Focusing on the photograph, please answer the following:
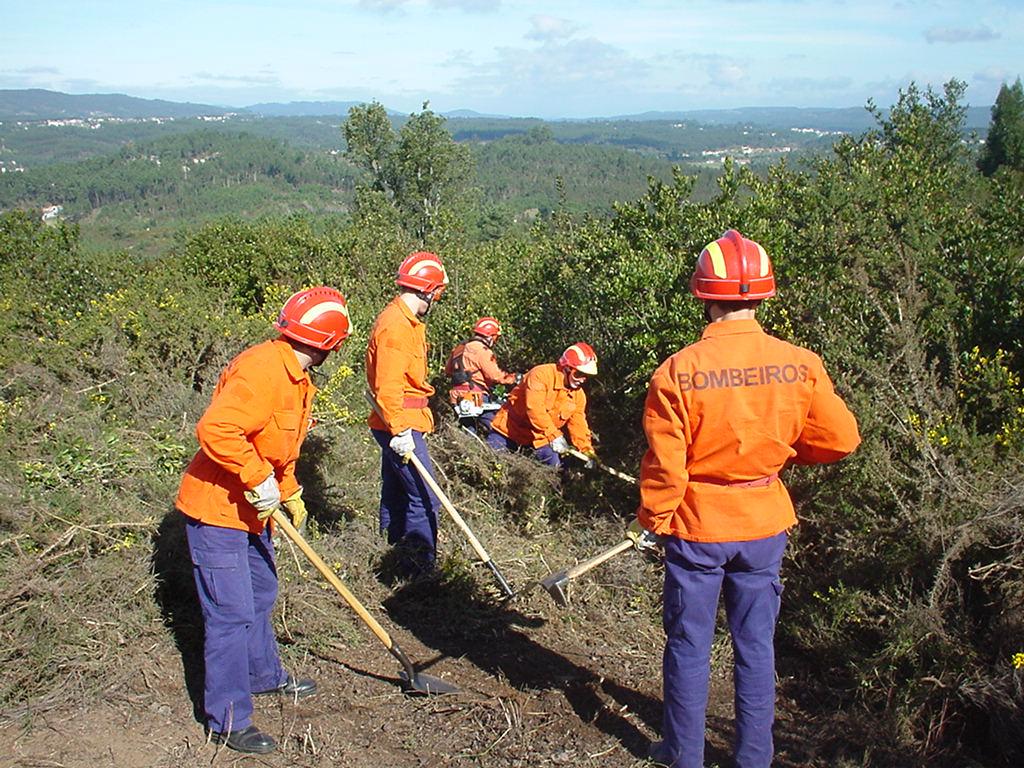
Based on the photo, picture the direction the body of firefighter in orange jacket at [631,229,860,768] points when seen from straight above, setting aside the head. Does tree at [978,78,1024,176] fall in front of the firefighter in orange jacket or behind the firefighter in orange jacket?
in front

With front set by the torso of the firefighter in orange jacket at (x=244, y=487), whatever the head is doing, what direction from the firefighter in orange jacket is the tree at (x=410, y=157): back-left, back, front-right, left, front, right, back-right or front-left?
left

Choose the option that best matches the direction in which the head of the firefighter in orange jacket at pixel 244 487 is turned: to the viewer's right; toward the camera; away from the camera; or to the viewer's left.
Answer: to the viewer's right

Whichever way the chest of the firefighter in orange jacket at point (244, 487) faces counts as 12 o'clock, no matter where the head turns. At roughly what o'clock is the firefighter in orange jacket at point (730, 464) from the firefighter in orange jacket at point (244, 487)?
the firefighter in orange jacket at point (730, 464) is roughly at 1 o'clock from the firefighter in orange jacket at point (244, 487).

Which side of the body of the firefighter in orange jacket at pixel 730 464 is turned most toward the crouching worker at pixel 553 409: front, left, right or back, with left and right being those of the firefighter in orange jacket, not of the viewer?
front

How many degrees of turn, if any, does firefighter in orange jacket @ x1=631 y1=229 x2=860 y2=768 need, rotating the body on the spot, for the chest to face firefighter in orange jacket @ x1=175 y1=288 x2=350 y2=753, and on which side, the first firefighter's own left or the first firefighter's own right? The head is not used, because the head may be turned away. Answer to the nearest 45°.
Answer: approximately 90° to the first firefighter's own left

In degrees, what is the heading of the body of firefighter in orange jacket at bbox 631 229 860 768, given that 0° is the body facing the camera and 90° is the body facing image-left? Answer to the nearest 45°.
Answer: approximately 180°

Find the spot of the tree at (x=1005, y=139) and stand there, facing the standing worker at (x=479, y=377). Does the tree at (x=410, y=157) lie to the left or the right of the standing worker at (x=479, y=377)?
right

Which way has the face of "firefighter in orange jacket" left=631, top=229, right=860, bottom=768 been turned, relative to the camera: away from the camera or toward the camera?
away from the camera

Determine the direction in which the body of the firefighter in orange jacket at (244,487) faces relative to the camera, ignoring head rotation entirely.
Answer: to the viewer's right

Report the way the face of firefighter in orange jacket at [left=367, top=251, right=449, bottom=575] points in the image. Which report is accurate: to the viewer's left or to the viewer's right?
to the viewer's right

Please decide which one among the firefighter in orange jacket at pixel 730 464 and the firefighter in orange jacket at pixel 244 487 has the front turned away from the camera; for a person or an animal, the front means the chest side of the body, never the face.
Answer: the firefighter in orange jacket at pixel 730 464

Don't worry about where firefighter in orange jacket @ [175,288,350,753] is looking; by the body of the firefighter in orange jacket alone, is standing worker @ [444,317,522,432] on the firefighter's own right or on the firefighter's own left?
on the firefighter's own left

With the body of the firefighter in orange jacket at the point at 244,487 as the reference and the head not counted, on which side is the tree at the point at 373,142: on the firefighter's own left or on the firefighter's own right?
on the firefighter's own left

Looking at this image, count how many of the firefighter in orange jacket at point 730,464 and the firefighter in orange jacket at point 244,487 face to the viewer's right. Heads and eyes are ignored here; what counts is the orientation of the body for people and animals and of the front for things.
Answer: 1

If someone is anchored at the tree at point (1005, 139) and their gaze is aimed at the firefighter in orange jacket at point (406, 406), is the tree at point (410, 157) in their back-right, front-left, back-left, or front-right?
front-right
